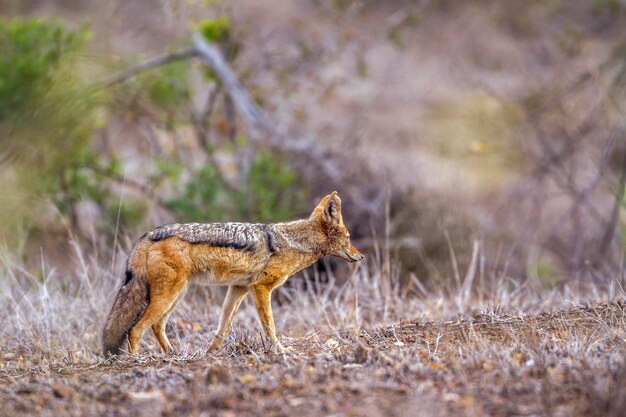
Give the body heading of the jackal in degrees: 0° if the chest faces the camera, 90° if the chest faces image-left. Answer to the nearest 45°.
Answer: approximately 270°

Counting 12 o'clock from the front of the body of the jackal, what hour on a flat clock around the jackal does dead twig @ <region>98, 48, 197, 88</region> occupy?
The dead twig is roughly at 9 o'clock from the jackal.
